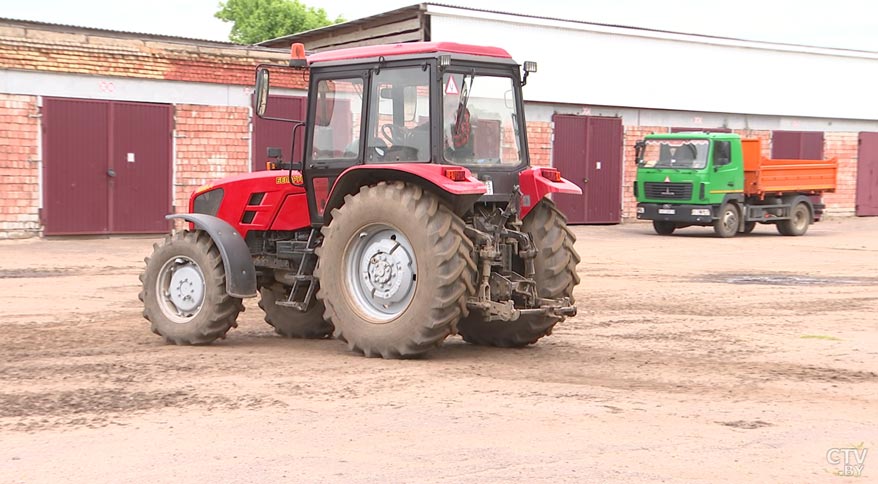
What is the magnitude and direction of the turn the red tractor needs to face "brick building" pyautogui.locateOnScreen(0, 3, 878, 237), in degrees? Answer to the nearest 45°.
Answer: approximately 45° to its right

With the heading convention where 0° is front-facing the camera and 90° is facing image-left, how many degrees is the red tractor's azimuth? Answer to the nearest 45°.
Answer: approximately 135°
